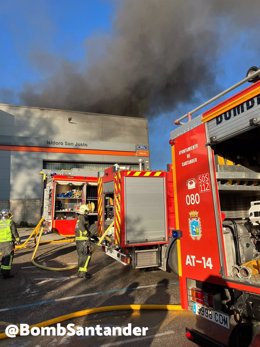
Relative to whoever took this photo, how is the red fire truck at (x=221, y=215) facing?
facing away from the viewer and to the right of the viewer

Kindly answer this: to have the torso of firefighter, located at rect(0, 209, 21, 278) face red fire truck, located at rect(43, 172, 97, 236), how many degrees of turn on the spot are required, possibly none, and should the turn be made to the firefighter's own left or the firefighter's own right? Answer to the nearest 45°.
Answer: approximately 45° to the firefighter's own right

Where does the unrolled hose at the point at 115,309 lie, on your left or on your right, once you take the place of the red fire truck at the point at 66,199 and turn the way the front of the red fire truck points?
on your right

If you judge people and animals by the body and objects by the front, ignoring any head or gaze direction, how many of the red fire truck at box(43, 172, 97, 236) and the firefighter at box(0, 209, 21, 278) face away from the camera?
1

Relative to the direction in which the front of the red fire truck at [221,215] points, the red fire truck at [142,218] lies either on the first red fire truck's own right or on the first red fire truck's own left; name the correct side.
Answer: on the first red fire truck's own left

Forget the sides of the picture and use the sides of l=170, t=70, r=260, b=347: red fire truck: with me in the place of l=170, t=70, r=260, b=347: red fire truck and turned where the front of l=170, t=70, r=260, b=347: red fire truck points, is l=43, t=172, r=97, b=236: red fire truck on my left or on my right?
on my left

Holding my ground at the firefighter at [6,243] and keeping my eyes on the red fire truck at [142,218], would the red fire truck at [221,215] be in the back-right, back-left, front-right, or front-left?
front-right
